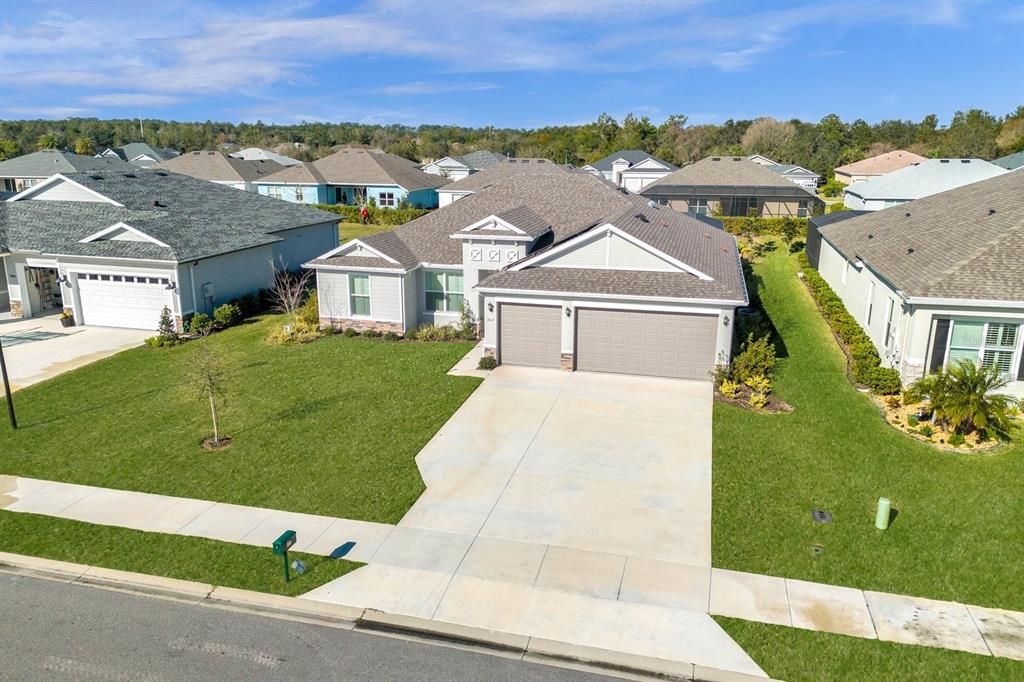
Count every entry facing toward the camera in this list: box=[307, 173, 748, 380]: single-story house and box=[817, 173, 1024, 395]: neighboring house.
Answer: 2

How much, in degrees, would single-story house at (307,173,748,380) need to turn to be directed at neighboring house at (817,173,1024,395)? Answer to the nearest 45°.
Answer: approximately 90° to its left

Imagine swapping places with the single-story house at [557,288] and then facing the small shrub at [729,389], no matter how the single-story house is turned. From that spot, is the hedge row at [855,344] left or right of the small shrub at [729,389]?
left

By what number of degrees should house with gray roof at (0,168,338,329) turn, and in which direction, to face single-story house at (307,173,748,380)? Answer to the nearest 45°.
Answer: approximately 90° to its left

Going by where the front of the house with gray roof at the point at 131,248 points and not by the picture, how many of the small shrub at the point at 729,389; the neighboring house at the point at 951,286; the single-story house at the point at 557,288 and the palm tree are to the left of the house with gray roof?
4

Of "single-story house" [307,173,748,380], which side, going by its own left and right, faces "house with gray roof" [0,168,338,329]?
right

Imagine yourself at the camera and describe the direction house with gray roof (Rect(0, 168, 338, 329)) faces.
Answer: facing the viewer and to the left of the viewer

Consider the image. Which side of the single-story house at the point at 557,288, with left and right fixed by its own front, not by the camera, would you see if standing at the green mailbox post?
front

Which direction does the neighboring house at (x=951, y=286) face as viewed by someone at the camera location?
facing the viewer

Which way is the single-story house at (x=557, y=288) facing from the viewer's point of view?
toward the camera

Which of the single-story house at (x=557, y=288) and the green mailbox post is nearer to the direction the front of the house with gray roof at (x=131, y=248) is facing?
the green mailbox post

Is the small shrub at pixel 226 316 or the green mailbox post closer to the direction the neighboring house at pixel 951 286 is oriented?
the green mailbox post
